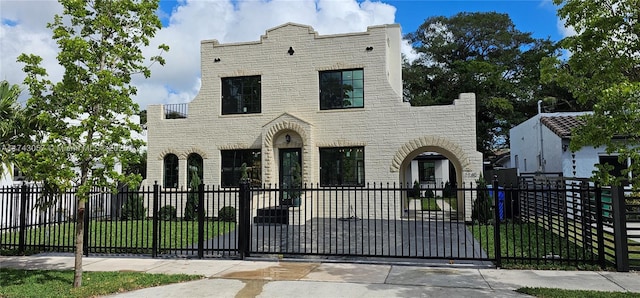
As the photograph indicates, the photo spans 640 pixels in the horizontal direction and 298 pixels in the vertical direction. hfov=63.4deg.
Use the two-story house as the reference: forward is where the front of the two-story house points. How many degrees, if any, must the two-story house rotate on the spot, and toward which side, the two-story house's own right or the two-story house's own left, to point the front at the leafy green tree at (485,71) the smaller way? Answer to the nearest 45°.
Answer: approximately 135° to the two-story house's own left

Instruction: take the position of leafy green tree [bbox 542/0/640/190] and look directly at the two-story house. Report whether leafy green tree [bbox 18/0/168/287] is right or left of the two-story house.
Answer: left

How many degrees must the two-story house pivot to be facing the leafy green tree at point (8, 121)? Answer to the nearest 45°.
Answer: approximately 45° to its right

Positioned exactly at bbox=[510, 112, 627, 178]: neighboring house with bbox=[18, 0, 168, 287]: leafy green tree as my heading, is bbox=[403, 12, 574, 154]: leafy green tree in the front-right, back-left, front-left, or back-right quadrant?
back-right

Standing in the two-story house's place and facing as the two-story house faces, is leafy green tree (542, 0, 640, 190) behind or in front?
in front

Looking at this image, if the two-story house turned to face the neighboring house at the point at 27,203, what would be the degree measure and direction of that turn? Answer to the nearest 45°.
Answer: approximately 45° to its right

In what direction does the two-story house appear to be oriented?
toward the camera

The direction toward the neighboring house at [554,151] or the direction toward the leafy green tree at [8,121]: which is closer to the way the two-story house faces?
the leafy green tree

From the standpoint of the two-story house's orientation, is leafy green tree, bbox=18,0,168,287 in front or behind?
in front

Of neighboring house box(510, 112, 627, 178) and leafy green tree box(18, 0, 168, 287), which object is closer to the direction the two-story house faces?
the leafy green tree

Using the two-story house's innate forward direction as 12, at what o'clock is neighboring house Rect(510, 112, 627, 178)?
The neighboring house is roughly at 9 o'clock from the two-story house.
